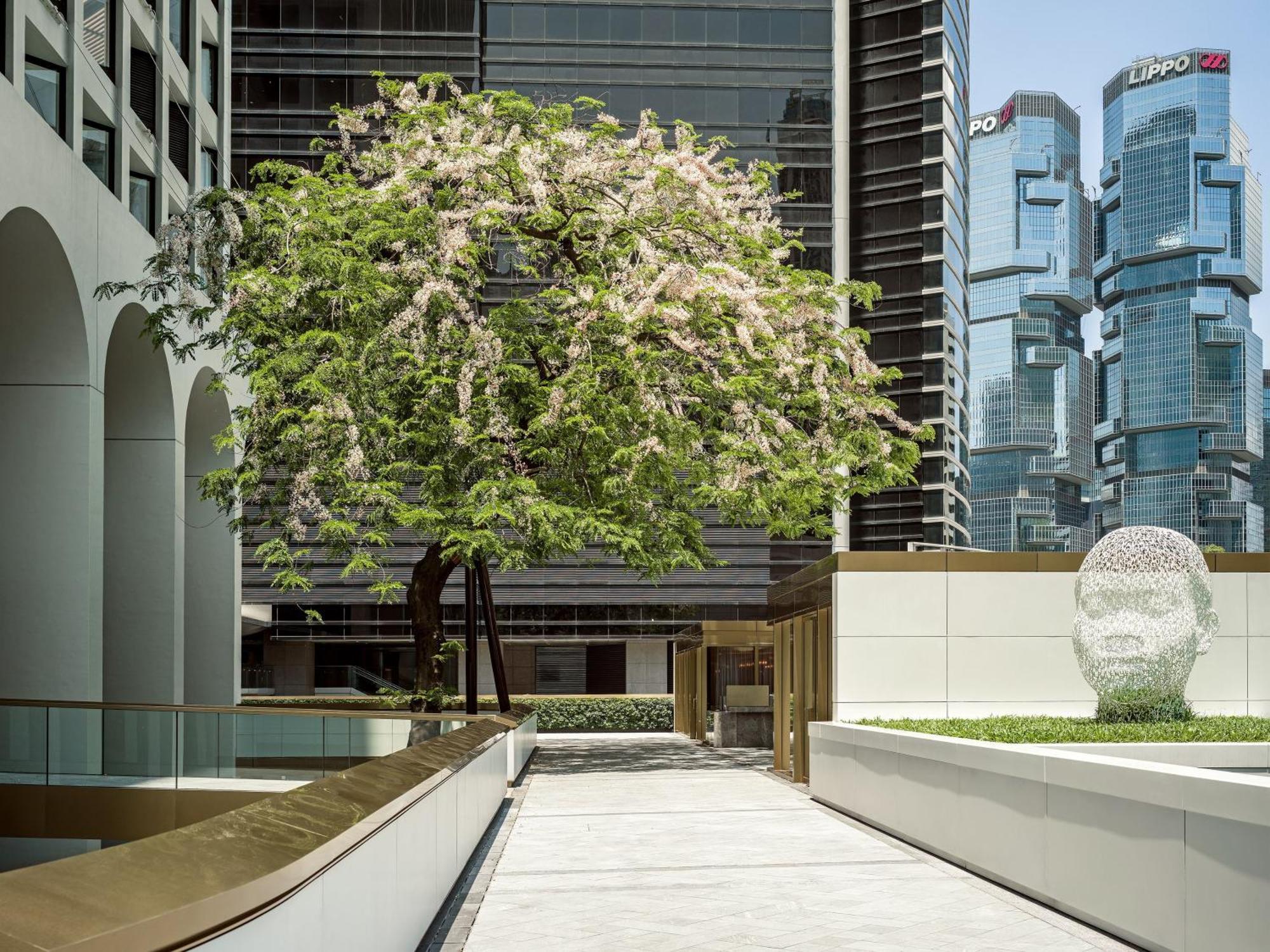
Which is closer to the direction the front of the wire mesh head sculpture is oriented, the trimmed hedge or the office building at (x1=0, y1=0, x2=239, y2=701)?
the office building

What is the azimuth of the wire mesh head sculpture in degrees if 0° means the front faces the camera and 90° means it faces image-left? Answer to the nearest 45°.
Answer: approximately 45°

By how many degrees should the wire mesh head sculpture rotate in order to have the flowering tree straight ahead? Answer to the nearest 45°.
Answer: approximately 90° to its right

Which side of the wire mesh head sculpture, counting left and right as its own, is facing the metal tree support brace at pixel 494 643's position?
right
